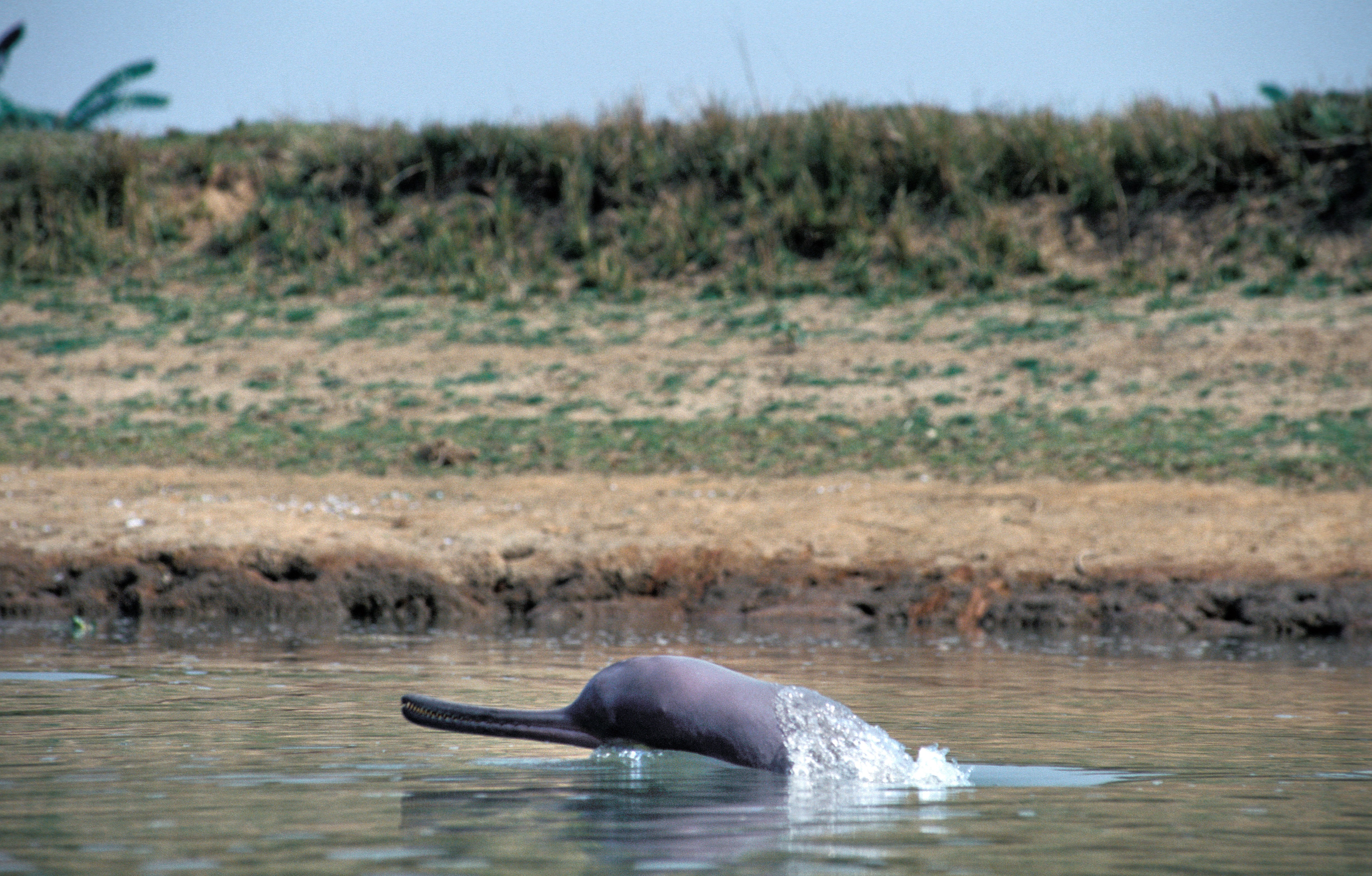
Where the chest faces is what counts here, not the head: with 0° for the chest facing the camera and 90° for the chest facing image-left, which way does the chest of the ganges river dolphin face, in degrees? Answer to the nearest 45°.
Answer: approximately 90°
